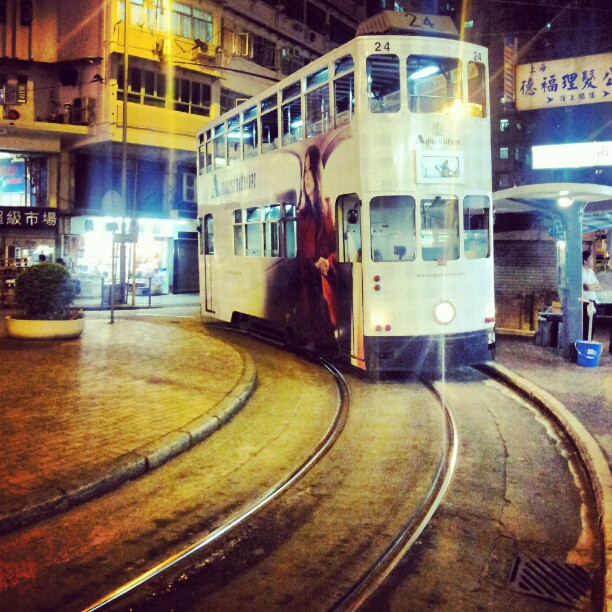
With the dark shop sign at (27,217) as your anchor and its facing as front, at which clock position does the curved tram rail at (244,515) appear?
The curved tram rail is roughly at 12 o'clock from the dark shop sign.

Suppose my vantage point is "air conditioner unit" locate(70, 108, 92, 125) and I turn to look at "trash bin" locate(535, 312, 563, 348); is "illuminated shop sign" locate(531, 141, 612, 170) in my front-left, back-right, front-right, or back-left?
front-left

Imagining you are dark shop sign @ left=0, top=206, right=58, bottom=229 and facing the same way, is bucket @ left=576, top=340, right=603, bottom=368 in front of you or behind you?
in front

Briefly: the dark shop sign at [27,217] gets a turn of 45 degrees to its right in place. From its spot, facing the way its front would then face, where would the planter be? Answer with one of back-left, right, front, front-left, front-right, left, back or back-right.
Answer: front-left

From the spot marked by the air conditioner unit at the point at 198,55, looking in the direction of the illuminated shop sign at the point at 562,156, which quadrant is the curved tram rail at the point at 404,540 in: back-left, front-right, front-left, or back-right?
front-right

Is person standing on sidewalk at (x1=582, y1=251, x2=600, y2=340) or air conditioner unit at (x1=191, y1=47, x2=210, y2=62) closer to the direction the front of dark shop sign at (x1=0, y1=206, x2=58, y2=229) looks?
the person standing on sidewalk

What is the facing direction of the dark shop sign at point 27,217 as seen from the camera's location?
facing the viewer

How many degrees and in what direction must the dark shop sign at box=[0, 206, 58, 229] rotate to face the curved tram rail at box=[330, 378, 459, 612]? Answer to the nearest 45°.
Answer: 0° — it already faces it

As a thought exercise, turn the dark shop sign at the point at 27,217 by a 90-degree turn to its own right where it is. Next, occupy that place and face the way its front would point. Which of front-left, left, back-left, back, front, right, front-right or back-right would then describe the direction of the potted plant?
left

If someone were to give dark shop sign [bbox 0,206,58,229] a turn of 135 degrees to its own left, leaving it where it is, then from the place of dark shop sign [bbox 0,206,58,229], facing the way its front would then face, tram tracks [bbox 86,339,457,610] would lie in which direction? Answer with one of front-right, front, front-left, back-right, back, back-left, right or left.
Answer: back-right

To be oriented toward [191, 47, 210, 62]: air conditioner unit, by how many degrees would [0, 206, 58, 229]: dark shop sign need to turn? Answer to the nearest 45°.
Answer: approximately 90° to its left
